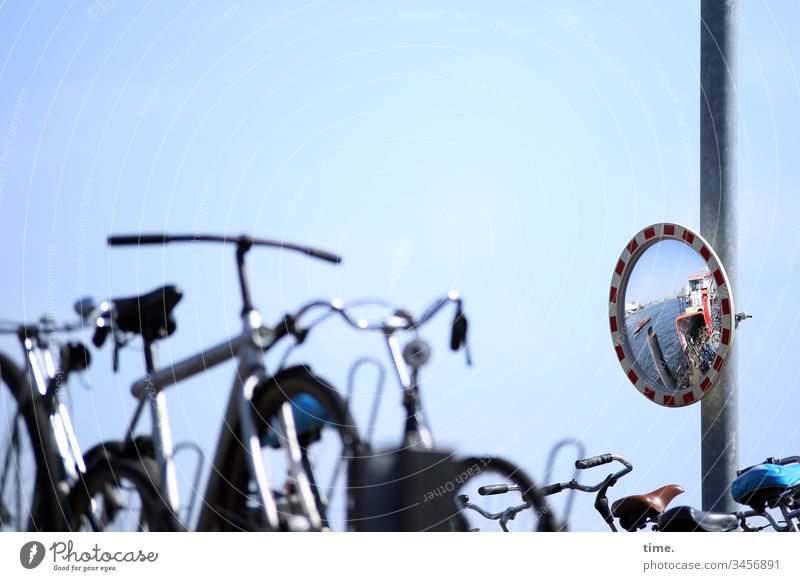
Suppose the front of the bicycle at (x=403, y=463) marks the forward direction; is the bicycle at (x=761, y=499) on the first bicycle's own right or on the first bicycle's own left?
on the first bicycle's own left

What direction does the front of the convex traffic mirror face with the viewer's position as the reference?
facing the viewer and to the left of the viewer

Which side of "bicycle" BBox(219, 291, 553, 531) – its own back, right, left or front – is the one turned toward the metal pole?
left

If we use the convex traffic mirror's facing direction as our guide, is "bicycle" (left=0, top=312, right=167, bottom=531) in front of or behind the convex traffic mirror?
in front

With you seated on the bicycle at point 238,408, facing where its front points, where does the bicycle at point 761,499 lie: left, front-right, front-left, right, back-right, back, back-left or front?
front-left

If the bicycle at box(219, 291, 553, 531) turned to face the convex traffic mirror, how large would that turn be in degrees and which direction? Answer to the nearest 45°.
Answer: approximately 90° to its left

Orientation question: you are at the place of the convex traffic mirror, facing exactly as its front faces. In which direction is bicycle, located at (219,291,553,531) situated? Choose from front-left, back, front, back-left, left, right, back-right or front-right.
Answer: front

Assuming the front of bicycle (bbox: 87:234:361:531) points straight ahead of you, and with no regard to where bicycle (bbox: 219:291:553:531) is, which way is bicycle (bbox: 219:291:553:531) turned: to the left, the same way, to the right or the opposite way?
the same way
